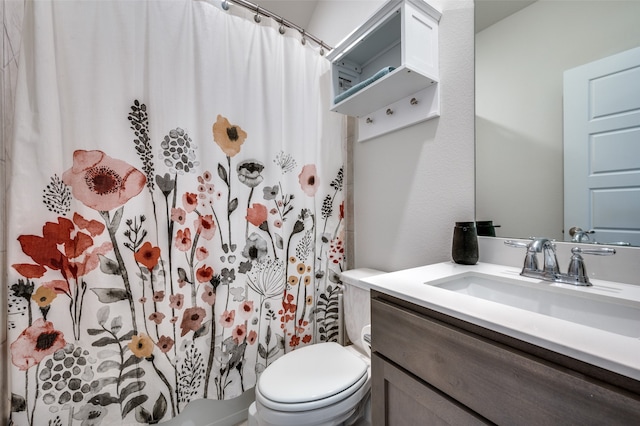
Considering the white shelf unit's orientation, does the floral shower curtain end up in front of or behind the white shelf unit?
in front

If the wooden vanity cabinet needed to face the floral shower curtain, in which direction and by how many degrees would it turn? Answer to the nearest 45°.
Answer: approximately 45° to its right

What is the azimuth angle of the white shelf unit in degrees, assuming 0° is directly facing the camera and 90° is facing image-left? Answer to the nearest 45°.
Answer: approximately 45°
